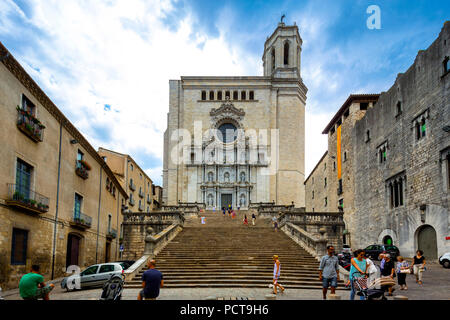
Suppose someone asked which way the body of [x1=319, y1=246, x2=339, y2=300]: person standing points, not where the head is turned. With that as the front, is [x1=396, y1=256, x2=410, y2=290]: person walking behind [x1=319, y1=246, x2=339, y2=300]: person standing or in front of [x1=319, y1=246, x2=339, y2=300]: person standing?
behind

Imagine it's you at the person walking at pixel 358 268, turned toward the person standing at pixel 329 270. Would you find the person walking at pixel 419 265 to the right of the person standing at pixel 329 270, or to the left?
right

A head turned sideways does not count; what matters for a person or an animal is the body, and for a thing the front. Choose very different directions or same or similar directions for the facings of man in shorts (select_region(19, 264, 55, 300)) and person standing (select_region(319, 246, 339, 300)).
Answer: very different directions

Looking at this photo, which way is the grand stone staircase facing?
toward the camera

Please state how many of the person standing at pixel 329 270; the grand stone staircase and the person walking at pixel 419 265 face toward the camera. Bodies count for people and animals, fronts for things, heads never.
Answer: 3

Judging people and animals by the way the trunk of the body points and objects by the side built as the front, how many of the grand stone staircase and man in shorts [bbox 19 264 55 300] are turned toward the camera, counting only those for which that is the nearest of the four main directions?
1

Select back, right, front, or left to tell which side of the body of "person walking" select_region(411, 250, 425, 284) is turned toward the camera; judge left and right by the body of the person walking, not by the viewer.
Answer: front

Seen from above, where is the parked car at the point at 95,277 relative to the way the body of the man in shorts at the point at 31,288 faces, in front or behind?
in front
